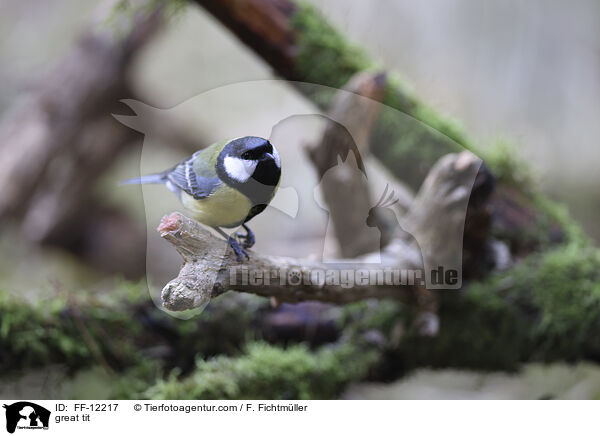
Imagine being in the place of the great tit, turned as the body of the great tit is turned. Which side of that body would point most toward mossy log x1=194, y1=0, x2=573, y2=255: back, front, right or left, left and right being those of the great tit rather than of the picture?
left

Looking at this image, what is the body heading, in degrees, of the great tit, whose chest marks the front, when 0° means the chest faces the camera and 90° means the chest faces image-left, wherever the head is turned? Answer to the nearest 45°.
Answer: approximately 315°
